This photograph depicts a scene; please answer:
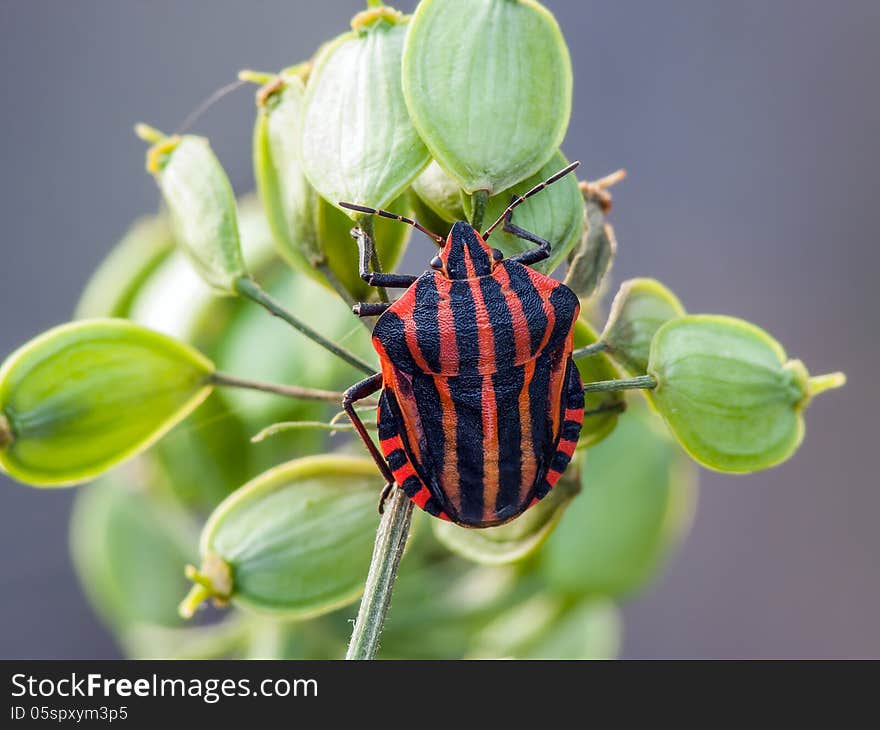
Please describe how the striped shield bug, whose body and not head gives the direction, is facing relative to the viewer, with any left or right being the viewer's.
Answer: facing away from the viewer
